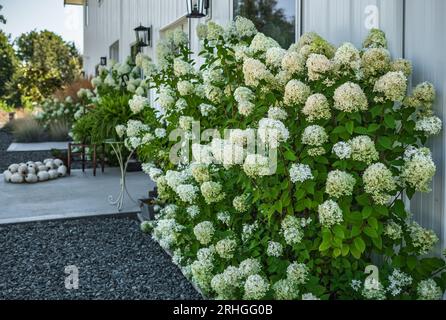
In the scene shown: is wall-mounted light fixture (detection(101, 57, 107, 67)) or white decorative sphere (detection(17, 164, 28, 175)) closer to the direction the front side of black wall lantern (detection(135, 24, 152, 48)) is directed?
the white decorative sphere

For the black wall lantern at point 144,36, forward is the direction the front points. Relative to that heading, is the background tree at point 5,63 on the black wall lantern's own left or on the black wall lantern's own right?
on the black wall lantern's own right

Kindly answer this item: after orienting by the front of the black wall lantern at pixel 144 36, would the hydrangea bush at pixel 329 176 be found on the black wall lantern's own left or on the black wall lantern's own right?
on the black wall lantern's own left

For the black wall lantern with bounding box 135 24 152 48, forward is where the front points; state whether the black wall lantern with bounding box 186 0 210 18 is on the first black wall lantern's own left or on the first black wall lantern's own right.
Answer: on the first black wall lantern's own left

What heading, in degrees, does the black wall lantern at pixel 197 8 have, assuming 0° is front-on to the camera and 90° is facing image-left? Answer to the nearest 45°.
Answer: approximately 45°

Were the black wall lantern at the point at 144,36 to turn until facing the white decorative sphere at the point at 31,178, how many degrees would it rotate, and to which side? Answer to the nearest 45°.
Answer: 0° — it already faces it
